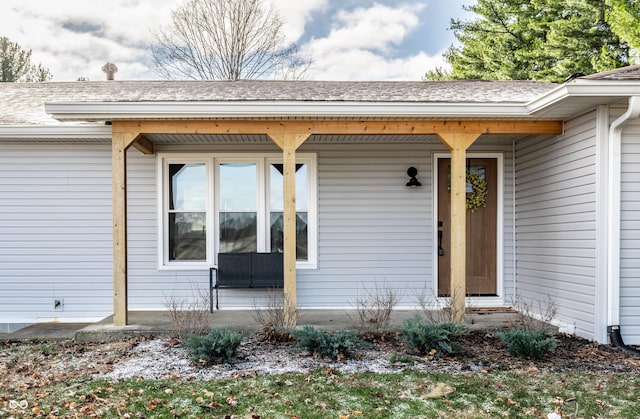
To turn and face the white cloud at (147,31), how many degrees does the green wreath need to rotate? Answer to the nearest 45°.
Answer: approximately 135° to its right

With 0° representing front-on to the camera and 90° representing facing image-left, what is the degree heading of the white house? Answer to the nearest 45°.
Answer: approximately 0°

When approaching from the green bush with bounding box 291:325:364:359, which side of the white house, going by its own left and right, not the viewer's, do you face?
front

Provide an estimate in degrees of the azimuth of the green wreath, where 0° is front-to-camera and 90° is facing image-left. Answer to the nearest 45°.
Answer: approximately 0°

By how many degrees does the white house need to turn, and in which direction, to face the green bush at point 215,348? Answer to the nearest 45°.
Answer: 0° — it already faces it

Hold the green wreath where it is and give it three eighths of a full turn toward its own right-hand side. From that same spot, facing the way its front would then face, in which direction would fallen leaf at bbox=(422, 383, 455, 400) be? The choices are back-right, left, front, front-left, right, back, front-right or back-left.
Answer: back-left

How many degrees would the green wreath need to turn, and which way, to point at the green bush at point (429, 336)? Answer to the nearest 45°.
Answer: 0° — it already faces it

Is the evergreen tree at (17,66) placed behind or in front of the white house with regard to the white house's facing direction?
behind

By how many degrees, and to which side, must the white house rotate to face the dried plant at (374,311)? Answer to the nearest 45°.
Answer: approximately 45° to its left

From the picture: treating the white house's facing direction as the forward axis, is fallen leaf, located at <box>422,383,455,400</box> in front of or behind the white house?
in front

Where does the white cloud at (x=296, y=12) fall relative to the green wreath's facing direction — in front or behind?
behind
